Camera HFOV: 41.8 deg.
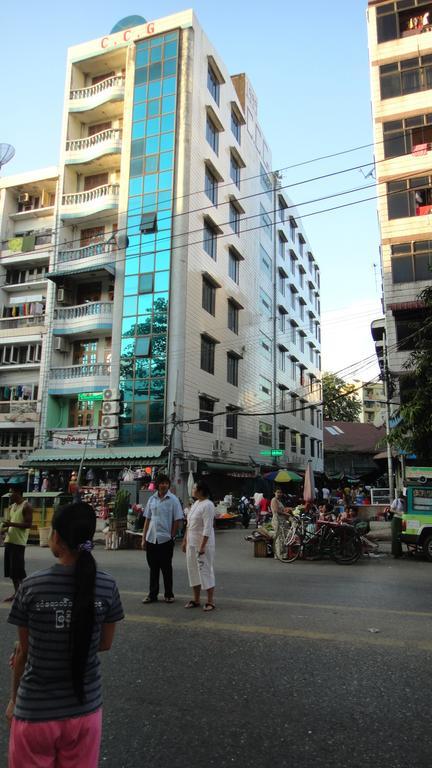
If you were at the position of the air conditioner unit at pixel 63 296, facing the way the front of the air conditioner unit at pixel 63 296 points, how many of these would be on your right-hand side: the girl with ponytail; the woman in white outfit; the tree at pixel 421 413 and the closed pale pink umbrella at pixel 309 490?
0

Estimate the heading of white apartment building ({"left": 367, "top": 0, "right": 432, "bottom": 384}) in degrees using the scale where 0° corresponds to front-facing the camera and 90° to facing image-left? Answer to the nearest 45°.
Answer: approximately 45°

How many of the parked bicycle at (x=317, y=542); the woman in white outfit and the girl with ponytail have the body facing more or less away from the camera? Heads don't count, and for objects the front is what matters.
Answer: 1

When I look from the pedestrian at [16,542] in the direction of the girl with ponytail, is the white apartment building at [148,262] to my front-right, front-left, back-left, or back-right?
back-left

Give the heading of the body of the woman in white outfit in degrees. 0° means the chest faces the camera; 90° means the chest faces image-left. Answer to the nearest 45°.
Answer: approximately 45°

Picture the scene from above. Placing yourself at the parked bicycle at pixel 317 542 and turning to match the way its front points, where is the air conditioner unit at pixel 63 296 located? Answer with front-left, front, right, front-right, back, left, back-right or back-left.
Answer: front-right

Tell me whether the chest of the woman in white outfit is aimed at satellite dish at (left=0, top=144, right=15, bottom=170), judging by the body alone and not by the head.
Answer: no

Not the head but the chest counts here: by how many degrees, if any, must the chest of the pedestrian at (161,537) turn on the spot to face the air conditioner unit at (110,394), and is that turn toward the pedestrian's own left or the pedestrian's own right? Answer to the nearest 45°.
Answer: approximately 180°

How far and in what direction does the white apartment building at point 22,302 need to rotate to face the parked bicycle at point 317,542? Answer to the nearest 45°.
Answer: approximately 45° to its left

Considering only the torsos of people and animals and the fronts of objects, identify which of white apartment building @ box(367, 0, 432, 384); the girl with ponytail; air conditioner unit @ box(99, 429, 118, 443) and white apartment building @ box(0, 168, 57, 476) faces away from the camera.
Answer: the girl with ponytail

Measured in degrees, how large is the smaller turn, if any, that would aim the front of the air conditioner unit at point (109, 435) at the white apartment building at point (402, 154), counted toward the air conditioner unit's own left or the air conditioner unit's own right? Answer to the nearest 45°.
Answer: approximately 90° to the air conditioner unit's own left

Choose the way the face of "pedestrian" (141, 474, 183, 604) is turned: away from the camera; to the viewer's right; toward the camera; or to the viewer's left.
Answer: toward the camera

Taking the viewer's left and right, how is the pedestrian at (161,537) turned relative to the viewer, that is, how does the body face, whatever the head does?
facing the viewer

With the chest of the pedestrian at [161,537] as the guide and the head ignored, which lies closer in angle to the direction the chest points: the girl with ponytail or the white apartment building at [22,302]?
the girl with ponytail

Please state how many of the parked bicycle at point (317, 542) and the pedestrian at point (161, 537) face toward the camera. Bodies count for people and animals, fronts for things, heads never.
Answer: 1

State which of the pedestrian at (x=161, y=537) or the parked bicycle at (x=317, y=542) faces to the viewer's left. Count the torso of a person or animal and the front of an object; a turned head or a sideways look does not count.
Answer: the parked bicycle

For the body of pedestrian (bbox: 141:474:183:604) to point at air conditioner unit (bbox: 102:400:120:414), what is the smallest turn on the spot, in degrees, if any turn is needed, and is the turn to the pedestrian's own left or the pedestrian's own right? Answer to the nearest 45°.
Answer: approximately 180°

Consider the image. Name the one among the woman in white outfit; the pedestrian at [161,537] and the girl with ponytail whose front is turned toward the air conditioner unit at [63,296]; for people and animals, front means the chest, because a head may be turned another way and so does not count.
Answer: the girl with ponytail

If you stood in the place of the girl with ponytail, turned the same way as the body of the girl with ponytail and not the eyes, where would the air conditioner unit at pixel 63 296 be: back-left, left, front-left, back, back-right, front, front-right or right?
front

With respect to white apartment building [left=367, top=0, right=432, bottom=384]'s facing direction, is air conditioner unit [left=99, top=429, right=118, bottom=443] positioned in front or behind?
in front

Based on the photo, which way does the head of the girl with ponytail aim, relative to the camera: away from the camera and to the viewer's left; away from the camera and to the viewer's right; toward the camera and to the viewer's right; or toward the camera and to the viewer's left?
away from the camera and to the viewer's left

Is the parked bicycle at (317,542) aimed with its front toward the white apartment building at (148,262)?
no
